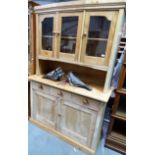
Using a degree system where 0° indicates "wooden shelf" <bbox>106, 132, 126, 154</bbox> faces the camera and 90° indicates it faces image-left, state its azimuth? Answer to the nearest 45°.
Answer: approximately 45°

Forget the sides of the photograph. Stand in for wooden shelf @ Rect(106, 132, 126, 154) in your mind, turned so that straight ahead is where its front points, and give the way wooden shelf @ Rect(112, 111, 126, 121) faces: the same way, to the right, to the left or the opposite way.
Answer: the same way

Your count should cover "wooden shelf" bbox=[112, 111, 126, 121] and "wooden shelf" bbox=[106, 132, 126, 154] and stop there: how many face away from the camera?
0

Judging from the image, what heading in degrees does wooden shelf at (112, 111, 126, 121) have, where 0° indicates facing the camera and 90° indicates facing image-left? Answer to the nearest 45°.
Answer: approximately 45°
